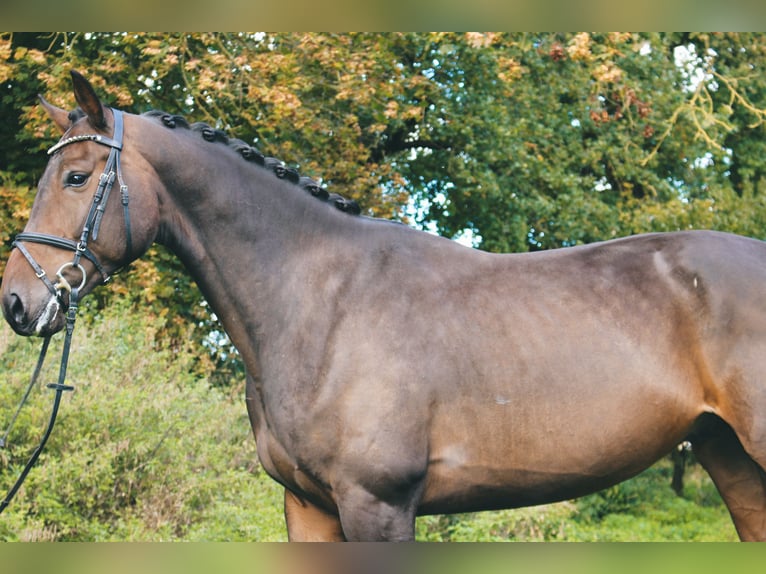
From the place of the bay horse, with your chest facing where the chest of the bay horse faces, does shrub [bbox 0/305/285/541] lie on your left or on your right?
on your right

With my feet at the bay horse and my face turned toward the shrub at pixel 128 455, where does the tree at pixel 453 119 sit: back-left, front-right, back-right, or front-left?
front-right

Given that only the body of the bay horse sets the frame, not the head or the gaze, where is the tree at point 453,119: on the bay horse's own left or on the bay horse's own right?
on the bay horse's own right

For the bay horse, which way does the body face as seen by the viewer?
to the viewer's left
